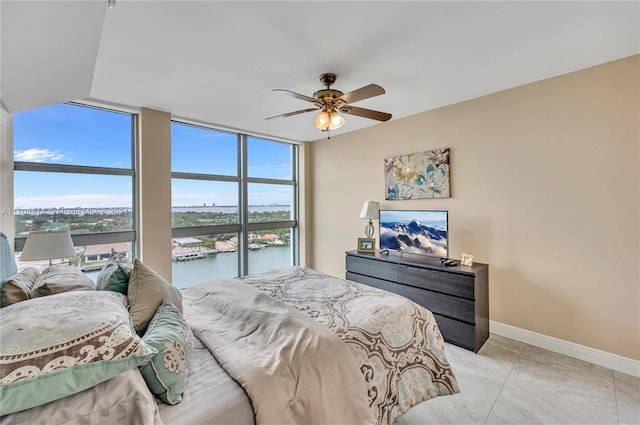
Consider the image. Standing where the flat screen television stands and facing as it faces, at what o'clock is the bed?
The bed is roughly at 11 o'clock from the flat screen television.

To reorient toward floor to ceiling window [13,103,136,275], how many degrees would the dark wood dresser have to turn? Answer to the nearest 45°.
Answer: approximately 45° to its right

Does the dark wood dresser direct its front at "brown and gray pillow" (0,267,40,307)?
yes

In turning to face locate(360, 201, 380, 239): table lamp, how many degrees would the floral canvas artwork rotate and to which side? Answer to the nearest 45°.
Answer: approximately 45° to its right

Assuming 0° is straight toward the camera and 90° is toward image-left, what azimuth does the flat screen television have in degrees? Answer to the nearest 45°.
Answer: approximately 45°

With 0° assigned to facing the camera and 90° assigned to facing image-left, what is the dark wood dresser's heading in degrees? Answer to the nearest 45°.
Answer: approximately 45°

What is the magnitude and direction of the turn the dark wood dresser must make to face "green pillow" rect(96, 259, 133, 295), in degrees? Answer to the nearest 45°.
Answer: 0° — it already faces it

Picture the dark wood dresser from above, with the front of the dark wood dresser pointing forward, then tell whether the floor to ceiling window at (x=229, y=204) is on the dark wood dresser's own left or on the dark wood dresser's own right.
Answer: on the dark wood dresser's own right

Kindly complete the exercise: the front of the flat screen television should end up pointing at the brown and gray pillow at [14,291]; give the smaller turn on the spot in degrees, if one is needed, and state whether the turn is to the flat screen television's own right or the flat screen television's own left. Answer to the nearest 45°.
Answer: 0° — it already faces it
